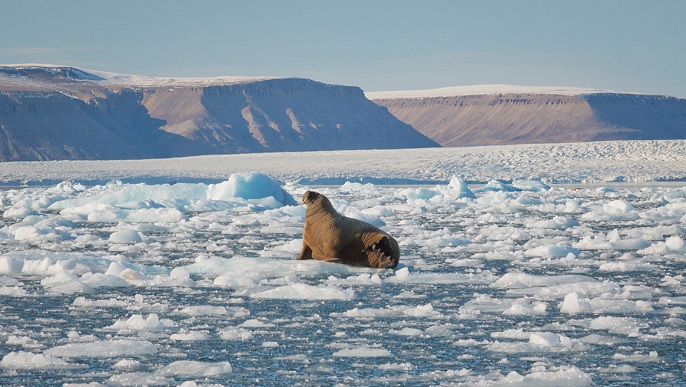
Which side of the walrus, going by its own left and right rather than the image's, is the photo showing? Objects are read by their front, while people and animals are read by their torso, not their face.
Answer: left

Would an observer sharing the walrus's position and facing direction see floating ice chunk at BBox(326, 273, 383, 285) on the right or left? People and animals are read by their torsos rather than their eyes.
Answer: on its left

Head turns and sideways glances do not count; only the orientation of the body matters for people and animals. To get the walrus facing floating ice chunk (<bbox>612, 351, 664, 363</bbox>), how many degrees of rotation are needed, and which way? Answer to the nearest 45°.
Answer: approximately 135° to its left

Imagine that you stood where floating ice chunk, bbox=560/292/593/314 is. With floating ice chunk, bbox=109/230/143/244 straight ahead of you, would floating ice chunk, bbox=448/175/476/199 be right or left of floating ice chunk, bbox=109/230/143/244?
right

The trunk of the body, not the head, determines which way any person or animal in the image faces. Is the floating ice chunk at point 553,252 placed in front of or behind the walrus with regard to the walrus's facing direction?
behind

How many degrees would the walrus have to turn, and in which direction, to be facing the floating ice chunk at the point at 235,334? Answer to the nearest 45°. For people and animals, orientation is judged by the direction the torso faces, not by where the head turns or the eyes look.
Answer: approximately 90° to its left

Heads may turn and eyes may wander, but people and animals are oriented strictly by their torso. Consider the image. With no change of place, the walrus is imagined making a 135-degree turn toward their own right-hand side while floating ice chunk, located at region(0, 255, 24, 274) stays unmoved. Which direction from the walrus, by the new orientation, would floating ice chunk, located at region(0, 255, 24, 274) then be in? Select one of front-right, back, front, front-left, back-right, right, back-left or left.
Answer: back-left

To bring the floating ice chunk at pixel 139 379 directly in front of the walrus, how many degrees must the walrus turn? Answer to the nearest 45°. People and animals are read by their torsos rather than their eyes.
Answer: approximately 90° to its left

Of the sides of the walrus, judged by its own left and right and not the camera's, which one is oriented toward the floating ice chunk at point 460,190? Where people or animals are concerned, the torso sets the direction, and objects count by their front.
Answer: right

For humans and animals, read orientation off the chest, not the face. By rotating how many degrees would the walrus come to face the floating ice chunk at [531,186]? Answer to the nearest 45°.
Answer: approximately 90° to its right

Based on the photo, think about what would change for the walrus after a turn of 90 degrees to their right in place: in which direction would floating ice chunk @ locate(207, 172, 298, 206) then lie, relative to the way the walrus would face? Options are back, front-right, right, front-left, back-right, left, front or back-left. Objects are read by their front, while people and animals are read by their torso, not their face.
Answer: front

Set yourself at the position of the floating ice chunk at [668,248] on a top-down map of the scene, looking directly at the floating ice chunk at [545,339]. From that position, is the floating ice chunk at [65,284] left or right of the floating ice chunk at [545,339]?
right

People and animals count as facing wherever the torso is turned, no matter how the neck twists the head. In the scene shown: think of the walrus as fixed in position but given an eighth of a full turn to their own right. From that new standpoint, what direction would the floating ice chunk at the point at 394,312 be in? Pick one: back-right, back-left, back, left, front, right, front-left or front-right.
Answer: back-left

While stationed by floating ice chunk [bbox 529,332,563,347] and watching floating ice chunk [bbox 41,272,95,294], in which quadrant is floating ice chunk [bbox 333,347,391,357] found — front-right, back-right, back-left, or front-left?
front-left

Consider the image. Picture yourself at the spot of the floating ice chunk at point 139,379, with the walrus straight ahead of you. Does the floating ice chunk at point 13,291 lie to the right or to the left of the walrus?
left

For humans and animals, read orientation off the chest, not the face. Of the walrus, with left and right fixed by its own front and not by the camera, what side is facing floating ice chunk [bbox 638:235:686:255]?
back

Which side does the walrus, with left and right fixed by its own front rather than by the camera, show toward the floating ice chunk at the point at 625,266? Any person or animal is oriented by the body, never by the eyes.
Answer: back
